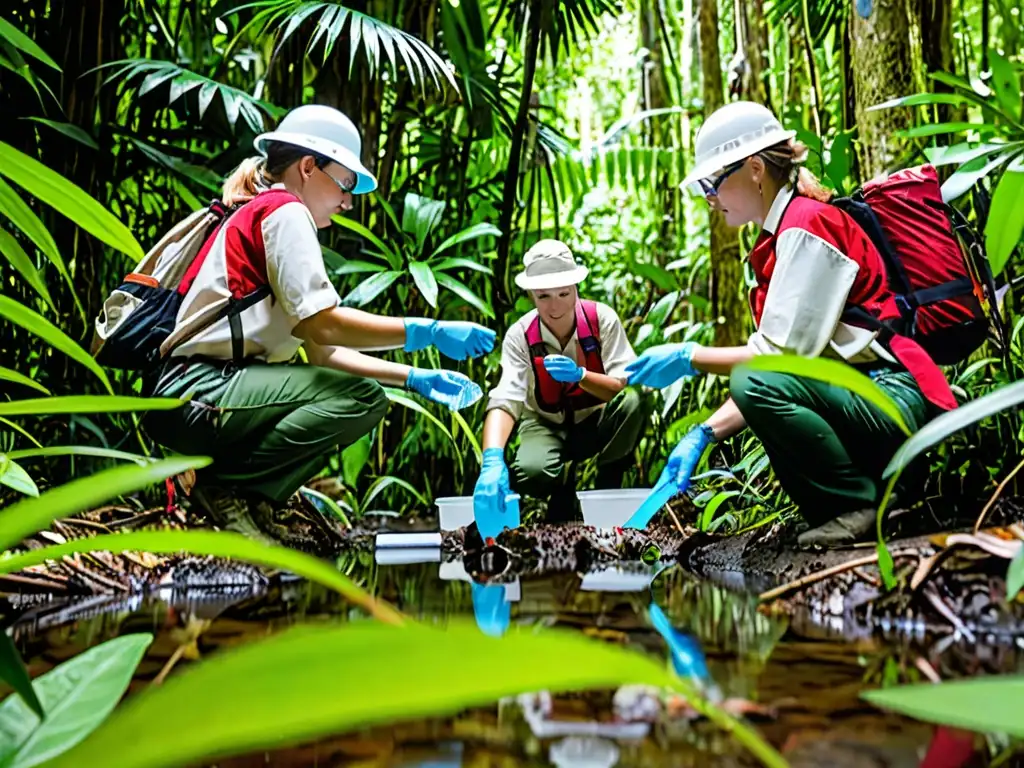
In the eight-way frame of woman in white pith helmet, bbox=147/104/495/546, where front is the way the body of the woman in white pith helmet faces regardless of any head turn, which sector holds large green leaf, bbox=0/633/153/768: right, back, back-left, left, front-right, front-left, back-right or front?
right

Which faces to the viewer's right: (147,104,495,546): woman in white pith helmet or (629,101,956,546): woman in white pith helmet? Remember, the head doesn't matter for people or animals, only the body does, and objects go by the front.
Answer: (147,104,495,546): woman in white pith helmet

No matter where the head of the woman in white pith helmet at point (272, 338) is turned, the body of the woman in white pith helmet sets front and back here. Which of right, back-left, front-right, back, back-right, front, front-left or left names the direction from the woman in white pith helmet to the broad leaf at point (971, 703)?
right

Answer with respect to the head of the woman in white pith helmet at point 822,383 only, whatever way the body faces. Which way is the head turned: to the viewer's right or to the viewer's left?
to the viewer's left

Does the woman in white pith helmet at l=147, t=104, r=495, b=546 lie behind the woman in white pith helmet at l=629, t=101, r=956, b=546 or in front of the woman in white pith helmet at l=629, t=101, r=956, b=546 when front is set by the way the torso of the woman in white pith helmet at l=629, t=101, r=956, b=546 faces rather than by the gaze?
in front

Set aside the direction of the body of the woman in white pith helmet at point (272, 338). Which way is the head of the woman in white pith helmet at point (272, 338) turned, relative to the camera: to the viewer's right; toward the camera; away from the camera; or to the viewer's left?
to the viewer's right

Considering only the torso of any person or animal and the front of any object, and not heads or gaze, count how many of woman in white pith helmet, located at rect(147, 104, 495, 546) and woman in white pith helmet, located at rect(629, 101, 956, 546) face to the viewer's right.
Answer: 1

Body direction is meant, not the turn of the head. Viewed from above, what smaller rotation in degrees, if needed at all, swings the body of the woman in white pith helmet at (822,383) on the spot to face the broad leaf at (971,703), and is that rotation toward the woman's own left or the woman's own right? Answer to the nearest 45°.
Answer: approximately 90° to the woman's own left

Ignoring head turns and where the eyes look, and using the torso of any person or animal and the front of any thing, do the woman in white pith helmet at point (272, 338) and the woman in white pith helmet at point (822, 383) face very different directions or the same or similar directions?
very different directions

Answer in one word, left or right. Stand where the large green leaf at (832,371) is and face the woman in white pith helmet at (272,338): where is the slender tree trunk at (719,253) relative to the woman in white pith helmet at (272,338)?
right

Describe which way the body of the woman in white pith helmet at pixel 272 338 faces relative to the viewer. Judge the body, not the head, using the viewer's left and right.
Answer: facing to the right of the viewer

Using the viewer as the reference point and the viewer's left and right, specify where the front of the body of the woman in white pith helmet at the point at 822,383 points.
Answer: facing to the left of the viewer
